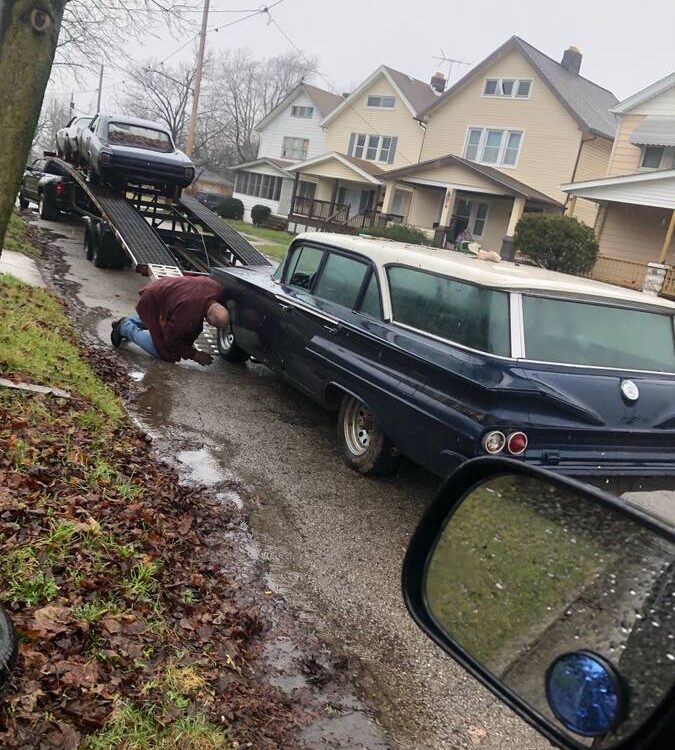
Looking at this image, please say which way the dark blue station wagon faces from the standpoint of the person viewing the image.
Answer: facing away from the viewer and to the left of the viewer

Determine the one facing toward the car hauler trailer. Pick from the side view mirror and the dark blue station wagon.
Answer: the dark blue station wagon

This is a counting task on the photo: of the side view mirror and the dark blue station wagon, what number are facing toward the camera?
1

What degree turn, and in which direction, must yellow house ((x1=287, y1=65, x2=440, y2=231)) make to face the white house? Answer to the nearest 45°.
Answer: approximately 90° to its right

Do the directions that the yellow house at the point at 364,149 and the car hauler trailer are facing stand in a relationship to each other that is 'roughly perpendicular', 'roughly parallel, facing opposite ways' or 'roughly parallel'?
roughly perpendicular

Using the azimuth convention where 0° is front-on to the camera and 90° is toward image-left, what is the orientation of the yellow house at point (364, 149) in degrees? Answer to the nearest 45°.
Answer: approximately 45°

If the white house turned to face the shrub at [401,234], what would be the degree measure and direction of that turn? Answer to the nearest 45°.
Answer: approximately 45° to its left

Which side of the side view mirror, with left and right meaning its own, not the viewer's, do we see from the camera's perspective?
front

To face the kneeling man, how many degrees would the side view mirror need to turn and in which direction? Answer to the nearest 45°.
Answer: approximately 135° to its right

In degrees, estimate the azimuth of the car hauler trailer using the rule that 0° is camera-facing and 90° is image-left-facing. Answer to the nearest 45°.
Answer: approximately 135°

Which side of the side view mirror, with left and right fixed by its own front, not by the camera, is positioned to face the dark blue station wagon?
back

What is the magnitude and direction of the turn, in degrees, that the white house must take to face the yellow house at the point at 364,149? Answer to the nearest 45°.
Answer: approximately 90° to its left

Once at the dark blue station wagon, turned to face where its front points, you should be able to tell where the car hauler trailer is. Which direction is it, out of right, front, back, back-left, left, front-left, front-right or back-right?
front

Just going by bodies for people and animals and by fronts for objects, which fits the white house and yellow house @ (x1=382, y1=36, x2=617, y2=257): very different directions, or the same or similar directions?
same or similar directions

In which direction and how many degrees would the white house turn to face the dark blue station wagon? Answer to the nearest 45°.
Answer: approximately 45° to its left

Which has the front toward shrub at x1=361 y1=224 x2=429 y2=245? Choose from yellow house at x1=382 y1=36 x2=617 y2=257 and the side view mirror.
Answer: the yellow house

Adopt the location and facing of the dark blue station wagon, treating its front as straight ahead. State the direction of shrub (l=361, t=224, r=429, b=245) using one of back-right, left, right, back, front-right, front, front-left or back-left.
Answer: front-right

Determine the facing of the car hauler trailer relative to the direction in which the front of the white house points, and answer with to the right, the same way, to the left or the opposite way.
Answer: to the right

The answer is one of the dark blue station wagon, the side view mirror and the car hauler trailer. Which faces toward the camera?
the side view mirror

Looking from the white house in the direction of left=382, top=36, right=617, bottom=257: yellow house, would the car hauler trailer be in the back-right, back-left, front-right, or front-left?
front-right

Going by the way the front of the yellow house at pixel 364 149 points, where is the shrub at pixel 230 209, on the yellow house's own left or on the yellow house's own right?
on the yellow house's own right
